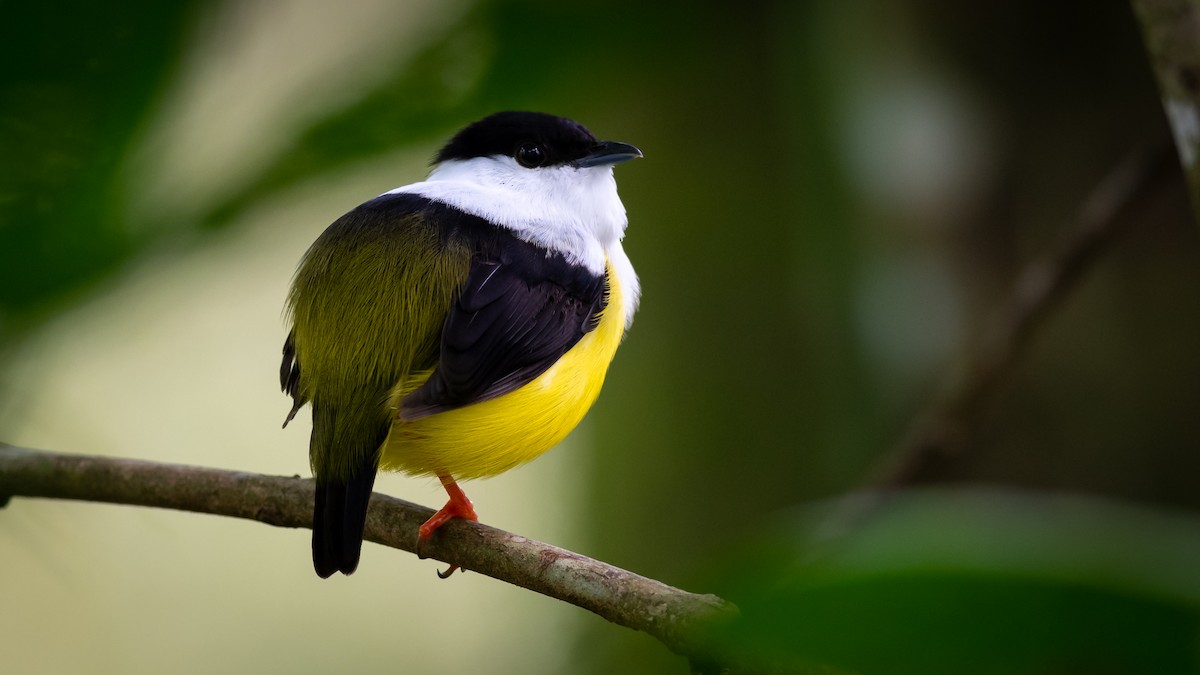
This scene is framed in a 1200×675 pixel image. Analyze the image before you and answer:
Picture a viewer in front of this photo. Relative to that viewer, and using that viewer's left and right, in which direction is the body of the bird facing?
facing away from the viewer and to the right of the viewer

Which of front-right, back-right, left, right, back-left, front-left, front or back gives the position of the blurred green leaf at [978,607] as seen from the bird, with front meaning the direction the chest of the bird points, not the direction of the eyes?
back-right

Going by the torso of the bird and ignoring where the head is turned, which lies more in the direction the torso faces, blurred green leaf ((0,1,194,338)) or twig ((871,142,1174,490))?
the twig

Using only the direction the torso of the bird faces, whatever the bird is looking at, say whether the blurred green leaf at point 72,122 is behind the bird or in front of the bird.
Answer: behind
